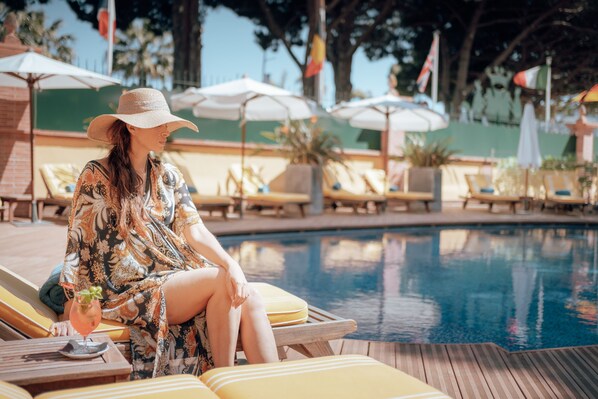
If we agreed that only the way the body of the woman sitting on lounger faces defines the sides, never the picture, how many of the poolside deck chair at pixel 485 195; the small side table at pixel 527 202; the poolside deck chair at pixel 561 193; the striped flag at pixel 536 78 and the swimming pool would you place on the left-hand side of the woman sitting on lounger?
5

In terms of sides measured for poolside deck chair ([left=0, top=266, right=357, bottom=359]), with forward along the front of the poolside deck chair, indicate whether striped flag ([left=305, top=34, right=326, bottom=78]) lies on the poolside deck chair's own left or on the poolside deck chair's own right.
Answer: on the poolside deck chair's own left

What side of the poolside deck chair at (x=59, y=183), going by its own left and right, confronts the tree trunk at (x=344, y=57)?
left

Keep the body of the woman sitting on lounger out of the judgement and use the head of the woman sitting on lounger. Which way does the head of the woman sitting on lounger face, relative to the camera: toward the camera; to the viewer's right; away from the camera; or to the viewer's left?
to the viewer's right

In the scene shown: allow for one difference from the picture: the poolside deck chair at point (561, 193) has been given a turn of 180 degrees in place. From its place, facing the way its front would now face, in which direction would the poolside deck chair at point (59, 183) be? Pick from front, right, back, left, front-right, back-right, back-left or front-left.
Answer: left

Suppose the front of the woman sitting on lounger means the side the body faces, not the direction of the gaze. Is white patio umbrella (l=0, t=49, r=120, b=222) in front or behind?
behind

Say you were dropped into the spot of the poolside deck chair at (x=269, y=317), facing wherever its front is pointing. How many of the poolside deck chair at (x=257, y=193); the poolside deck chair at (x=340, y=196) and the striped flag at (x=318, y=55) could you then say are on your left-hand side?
3

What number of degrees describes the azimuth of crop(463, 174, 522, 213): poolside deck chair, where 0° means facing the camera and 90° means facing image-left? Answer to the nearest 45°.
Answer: approximately 315°

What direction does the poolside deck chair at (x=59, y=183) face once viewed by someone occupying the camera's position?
facing the viewer and to the right of the viewer

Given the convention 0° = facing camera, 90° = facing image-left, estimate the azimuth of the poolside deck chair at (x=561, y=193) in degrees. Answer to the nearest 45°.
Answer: approximately 315°

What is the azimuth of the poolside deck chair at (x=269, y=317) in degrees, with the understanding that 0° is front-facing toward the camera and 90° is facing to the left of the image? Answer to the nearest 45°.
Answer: approximately 270°

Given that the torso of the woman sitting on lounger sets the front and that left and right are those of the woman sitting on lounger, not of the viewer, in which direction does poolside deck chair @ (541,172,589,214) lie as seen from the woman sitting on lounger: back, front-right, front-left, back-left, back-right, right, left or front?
left

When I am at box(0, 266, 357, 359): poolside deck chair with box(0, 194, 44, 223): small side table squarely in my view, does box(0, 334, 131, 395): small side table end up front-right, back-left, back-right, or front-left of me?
back-left

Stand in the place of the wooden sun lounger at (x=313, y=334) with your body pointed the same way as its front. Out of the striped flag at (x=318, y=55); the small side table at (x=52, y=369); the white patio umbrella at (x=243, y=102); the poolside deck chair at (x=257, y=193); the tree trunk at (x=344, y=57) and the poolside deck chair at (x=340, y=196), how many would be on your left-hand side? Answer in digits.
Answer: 5

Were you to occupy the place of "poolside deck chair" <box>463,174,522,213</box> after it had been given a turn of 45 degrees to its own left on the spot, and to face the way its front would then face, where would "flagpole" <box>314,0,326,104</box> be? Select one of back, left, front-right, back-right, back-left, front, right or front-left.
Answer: back

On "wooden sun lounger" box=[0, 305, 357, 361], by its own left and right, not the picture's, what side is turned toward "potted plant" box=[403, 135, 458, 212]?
left

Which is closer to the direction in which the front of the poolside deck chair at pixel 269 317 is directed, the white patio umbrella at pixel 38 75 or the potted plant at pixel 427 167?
the potted plant

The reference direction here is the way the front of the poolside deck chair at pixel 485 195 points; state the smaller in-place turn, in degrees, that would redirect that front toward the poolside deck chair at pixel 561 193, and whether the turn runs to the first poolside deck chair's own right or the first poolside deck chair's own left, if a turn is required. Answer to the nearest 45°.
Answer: approximately 90° to the first poolside deck chair's own left
